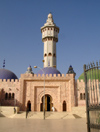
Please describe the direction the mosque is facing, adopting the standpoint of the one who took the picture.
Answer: facing the viewer
